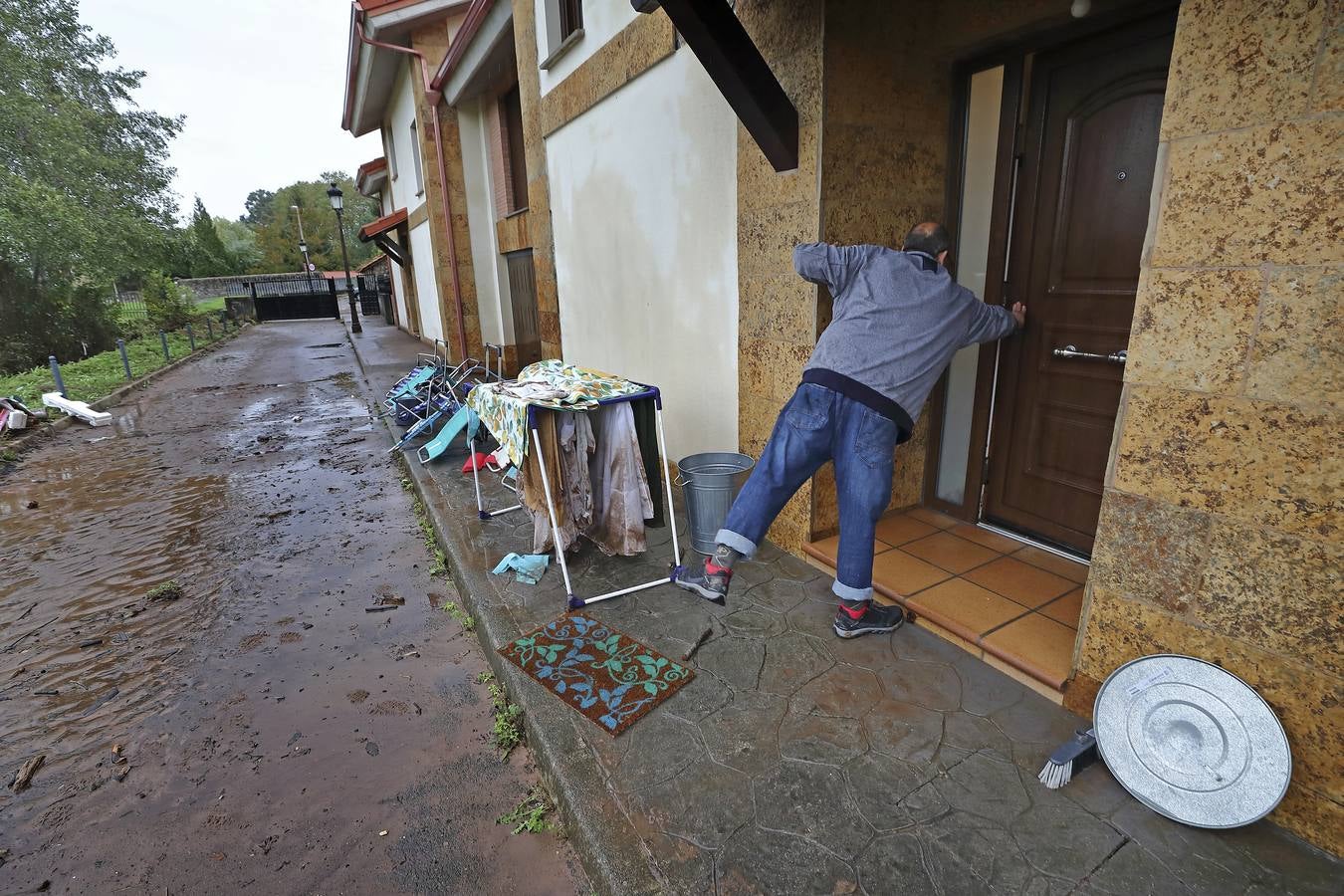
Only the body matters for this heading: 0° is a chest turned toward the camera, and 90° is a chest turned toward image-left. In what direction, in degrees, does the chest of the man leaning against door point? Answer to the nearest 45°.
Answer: approximately 180°

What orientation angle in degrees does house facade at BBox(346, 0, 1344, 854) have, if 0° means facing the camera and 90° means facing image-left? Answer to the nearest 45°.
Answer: approximately 45°

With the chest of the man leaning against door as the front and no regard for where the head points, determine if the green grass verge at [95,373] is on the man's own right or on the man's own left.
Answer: on the man's own left

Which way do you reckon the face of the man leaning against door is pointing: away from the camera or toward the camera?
away from the camera

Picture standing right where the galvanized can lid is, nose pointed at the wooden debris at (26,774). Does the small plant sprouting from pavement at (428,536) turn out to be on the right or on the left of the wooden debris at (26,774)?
right

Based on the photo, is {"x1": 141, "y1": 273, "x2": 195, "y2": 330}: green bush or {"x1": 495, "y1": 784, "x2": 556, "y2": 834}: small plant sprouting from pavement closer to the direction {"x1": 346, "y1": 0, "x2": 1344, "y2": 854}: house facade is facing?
the small plant sprouting from pavement

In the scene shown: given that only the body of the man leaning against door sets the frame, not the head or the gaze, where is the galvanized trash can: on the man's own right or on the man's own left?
on the man's own left

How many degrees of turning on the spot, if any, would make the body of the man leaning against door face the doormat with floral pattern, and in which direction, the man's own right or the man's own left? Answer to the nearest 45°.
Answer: approximately 135° to the man's own left
